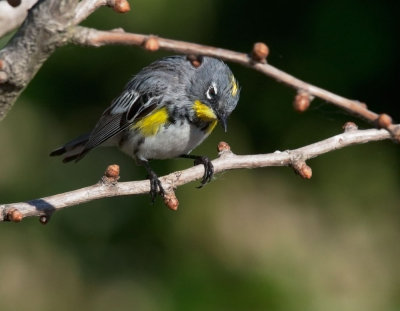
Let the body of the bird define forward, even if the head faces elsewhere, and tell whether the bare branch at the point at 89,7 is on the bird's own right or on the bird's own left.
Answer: on the bird's own right

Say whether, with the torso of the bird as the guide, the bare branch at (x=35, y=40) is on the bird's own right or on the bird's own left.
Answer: on the bird's own right

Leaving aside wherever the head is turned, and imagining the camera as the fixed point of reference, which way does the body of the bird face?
to the viewer's right
